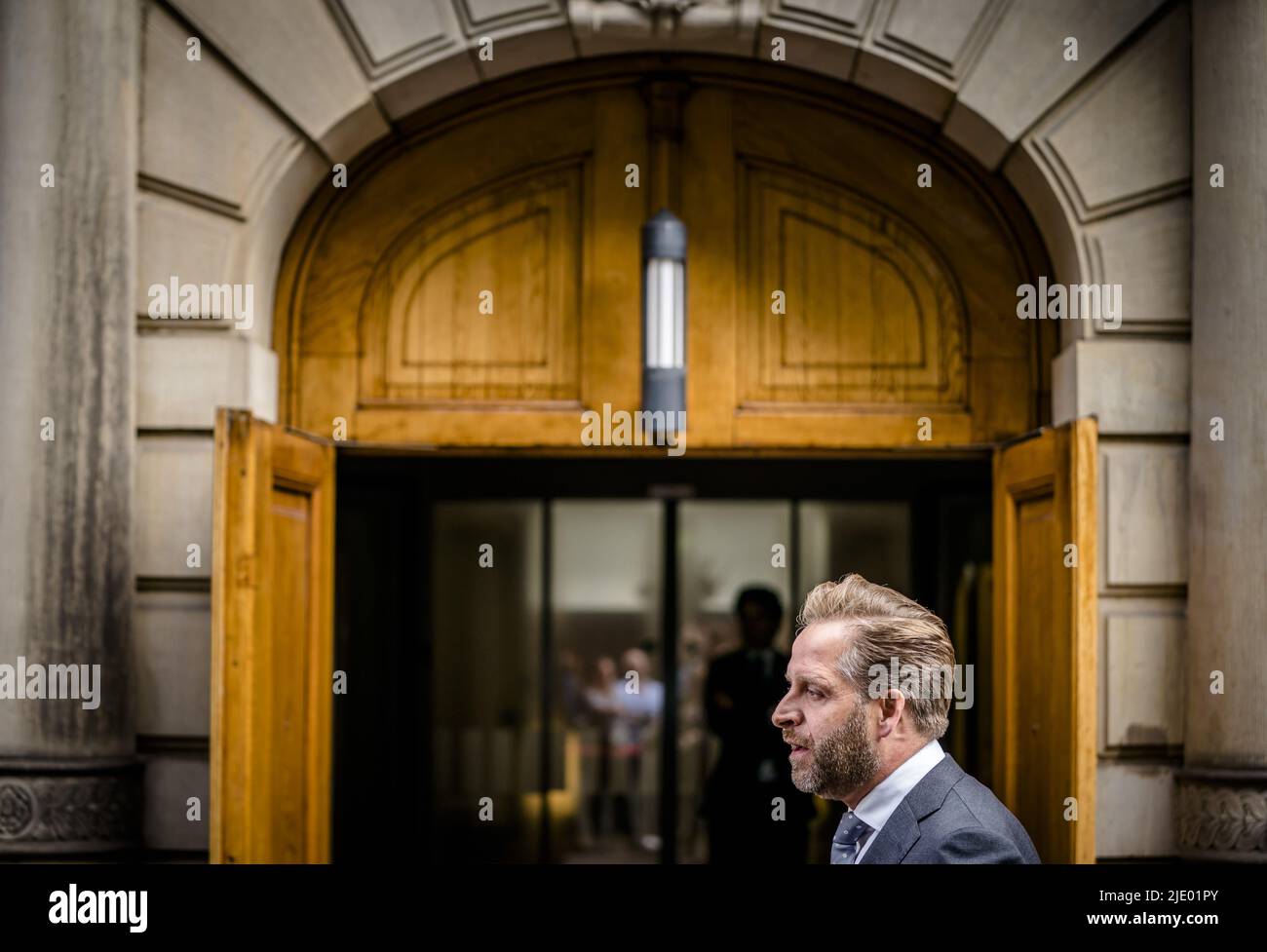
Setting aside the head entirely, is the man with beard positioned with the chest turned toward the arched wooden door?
no

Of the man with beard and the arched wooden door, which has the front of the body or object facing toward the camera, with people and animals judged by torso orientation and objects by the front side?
the arched wooden door

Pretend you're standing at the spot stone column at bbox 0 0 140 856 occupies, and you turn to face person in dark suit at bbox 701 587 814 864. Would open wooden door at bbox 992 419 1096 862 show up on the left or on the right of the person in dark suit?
right

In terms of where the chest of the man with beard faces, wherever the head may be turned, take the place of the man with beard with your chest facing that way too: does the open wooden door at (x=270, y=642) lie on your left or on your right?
on your right

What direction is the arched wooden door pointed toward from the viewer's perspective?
toward the camera

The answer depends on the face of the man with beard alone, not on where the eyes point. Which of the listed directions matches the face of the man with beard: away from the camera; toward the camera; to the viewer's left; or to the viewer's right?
to the viewer's left

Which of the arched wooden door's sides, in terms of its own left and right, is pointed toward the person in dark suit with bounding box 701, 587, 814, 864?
back

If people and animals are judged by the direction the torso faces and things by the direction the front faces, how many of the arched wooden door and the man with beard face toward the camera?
1

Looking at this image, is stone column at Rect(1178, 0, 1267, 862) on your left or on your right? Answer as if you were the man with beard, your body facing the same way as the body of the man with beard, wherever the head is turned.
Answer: on your right

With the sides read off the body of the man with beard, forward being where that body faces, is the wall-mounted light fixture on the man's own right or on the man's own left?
on the man's own right

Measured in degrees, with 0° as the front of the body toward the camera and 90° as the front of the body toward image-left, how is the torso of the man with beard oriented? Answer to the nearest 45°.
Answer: approximately 90°

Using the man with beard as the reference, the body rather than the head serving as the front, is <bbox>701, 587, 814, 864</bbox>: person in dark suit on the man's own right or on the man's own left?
on the man's own right
